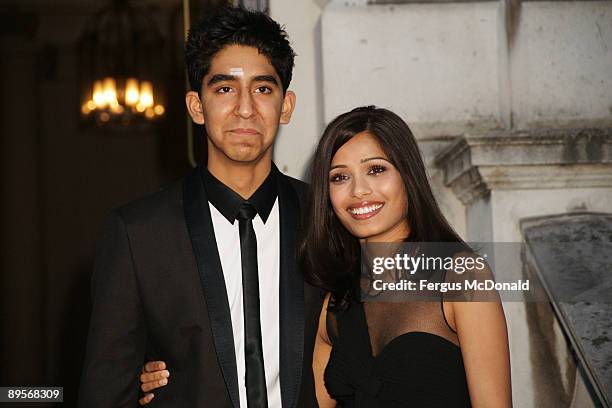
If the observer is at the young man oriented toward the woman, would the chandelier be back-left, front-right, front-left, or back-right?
back-left

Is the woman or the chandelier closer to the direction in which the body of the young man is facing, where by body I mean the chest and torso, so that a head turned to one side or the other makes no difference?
the woman

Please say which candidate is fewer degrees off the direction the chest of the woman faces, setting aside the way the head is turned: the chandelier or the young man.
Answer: the young man

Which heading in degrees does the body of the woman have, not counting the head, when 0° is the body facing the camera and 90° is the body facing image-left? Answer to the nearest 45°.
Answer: approximately 45°

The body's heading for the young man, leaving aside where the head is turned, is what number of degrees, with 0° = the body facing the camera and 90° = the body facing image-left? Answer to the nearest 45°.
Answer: approximately 315°

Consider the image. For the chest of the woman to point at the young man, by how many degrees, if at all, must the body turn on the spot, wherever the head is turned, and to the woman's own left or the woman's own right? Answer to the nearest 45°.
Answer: approximately 45° to the woman's own right

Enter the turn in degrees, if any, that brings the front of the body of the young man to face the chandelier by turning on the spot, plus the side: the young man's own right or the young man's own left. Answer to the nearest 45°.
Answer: approximately 135° to the young man's own left

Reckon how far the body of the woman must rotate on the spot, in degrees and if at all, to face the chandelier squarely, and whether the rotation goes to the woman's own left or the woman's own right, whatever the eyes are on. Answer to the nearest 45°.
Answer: approximately 90° to the woman's own right
